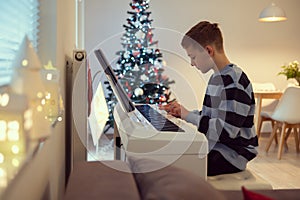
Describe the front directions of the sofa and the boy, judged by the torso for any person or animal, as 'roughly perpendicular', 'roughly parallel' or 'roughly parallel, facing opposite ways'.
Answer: roughly perpendicular

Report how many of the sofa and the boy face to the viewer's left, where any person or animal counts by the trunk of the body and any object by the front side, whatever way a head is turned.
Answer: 1

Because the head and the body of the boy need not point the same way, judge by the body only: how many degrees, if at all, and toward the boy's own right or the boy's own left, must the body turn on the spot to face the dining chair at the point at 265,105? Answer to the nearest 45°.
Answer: approximately 90° to the boy's own right

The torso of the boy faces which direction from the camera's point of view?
to the viewer's left

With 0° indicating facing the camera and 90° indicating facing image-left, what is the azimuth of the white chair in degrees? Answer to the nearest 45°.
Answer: approximately 135°

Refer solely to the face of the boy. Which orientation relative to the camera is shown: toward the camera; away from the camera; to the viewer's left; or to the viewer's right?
to the viewer's left

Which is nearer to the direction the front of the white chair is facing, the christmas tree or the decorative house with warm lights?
the christmas tree

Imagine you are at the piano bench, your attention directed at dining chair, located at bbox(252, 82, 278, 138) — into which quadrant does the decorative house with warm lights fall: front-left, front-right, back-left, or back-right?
back-left
